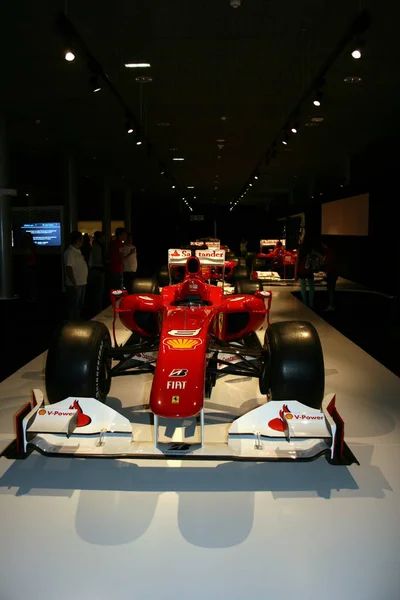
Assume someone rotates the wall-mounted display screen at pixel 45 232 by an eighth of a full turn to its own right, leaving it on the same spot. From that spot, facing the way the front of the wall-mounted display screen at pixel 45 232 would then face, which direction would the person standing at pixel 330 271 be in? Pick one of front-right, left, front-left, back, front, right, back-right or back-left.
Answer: left

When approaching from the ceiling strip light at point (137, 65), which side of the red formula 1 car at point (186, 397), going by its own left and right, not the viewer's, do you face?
back

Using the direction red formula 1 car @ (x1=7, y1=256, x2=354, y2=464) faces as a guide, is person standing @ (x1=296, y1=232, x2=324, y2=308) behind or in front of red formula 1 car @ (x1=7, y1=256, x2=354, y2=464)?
behind

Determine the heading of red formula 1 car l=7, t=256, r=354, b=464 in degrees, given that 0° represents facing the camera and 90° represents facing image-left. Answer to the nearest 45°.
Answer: approximately 0°

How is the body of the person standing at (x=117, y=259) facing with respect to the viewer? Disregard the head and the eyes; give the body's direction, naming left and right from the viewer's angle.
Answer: facing to the right of the viewer

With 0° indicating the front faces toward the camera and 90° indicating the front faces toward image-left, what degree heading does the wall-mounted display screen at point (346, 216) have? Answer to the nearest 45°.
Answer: approximately 45°

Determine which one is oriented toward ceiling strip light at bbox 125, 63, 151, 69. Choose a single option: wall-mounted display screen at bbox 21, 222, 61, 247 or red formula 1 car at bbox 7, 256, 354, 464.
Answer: the wall-mounted display screen
